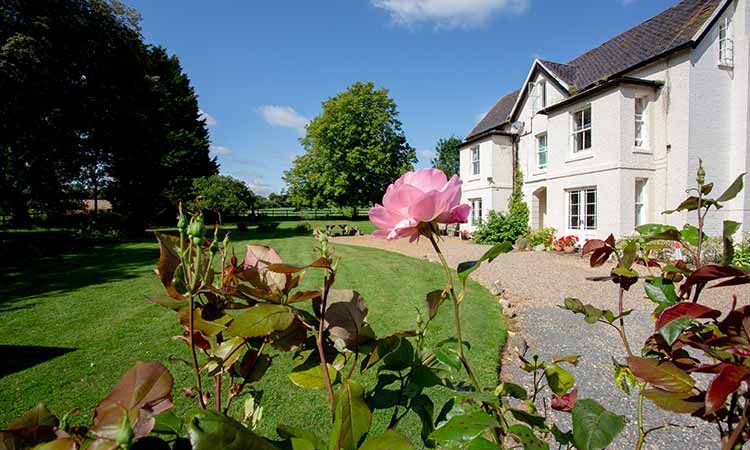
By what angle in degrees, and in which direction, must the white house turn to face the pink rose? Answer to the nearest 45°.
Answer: approximately 45° to its left

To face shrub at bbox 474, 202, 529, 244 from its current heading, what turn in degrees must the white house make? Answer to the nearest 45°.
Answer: approximately 90° to its right

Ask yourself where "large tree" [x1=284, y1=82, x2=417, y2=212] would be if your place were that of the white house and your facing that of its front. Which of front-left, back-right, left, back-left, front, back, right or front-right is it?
right

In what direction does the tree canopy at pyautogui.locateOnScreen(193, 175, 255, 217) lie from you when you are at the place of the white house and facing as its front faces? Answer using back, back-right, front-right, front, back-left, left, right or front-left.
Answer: front-right

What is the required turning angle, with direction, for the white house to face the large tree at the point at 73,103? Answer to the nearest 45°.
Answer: approximately 45° to its right

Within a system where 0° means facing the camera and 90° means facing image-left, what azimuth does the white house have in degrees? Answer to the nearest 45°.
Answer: approximately 45°
